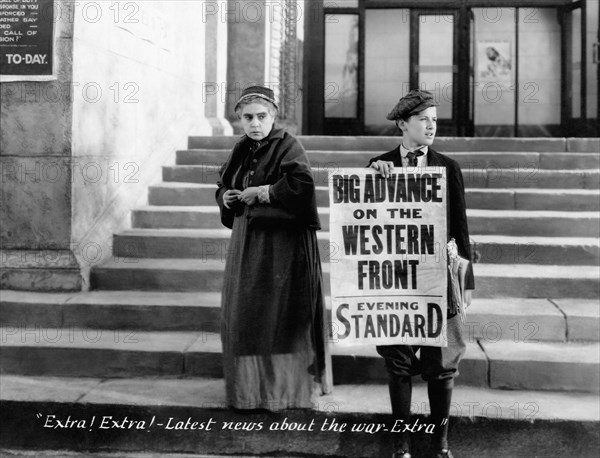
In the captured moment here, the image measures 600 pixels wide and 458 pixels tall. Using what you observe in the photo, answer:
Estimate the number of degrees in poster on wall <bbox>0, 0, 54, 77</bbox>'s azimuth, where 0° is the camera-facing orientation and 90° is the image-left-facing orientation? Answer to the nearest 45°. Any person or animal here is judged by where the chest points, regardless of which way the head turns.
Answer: approximately 0°

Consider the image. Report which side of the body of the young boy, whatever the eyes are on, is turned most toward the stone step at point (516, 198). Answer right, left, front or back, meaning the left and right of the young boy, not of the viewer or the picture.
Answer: back

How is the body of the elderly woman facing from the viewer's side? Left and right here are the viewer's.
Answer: facing the viewer and to the left of the viewer

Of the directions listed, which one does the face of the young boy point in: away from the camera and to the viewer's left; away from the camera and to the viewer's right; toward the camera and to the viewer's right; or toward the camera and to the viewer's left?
toward the camera and to the viewer's right

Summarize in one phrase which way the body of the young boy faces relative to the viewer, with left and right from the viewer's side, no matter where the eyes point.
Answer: facing the viewer

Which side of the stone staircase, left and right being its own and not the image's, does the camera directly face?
front
